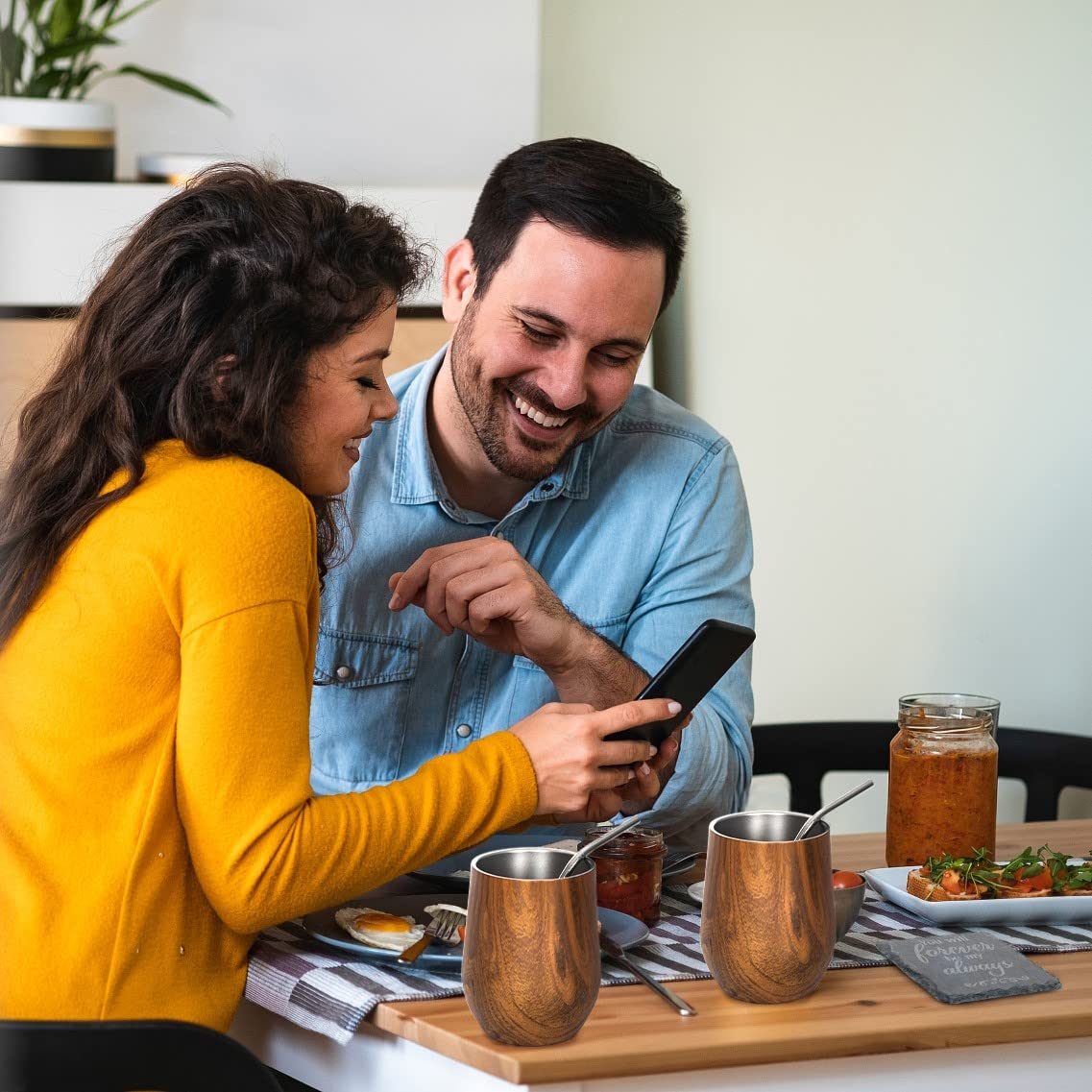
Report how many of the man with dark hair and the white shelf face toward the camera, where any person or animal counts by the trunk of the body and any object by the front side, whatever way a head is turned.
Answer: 2

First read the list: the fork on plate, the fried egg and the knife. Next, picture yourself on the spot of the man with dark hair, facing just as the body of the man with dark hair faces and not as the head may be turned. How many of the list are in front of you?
3

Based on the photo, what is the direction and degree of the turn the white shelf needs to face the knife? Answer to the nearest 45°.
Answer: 0° — it already faces it

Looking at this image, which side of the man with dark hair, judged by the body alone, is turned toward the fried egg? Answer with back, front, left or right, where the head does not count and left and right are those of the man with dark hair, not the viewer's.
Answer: front

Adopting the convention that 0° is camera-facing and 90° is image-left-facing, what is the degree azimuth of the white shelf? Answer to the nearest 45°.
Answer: approximately 0°

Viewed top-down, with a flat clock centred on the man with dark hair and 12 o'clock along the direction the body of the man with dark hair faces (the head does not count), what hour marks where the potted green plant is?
The potted green plant is roughly at 5 o'clock from the man with dark hair.

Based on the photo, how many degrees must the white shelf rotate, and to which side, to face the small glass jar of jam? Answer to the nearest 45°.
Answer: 0° — it already faces it

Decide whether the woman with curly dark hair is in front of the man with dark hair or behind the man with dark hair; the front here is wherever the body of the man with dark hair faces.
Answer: in front

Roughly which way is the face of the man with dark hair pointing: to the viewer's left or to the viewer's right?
to the viewer's right

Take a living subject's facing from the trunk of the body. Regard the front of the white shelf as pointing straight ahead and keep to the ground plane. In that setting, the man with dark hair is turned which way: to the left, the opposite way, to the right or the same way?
the same way

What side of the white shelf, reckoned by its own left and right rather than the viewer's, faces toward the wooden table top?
front

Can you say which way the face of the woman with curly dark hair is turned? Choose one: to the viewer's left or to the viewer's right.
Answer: to the viewer's right

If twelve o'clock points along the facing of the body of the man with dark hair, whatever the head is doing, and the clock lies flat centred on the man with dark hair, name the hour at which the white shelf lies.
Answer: The white shelf is roughly at 5 o'clock from the man with dark hair.

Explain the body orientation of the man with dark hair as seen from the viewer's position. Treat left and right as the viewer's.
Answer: facing the viewer

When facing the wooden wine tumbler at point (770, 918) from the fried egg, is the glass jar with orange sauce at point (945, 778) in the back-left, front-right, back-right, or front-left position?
front-left
